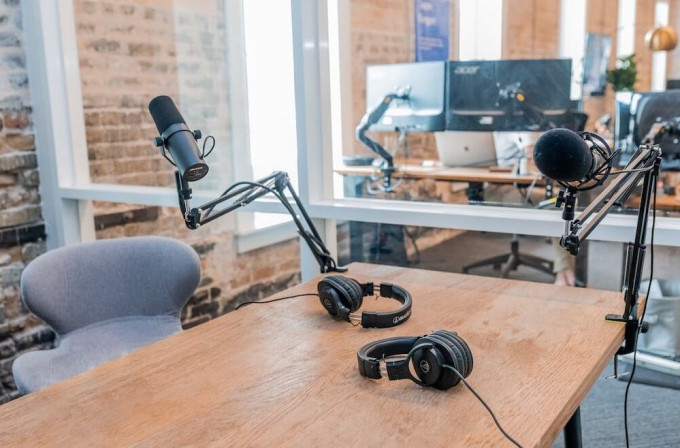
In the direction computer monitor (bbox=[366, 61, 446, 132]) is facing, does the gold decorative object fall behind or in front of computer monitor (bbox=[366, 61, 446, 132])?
in front

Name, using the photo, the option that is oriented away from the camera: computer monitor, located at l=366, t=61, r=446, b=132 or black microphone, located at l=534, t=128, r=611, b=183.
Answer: the computer monitor

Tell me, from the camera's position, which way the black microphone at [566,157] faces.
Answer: facing the viewer and to the left of the viewer

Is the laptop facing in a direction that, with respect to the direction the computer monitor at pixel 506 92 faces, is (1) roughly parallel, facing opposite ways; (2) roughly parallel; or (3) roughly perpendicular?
roughly parallel

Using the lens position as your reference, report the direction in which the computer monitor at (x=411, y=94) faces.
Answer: facing away from the viewer

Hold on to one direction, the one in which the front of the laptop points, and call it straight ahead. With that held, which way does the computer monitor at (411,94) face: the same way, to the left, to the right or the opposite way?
the same way

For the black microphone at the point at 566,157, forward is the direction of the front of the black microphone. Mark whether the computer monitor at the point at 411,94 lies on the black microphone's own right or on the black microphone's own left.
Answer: on the black microphone's own right

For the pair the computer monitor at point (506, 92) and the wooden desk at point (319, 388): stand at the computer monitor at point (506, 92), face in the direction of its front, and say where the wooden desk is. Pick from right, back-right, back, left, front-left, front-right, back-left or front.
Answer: back

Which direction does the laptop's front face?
away from the camera

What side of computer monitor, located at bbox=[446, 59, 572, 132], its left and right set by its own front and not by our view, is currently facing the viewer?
back

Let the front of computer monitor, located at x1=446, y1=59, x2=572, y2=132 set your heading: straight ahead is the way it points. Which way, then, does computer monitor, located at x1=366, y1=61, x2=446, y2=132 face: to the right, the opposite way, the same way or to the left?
the same way

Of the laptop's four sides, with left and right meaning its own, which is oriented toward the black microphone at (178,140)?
back

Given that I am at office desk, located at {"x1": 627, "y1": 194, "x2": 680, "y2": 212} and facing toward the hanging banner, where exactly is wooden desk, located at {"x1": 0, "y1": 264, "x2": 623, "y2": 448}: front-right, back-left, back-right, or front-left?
back-left

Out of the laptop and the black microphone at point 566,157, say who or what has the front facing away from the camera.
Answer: the laptop

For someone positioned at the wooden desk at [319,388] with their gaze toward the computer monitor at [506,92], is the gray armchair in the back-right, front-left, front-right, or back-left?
front-left
